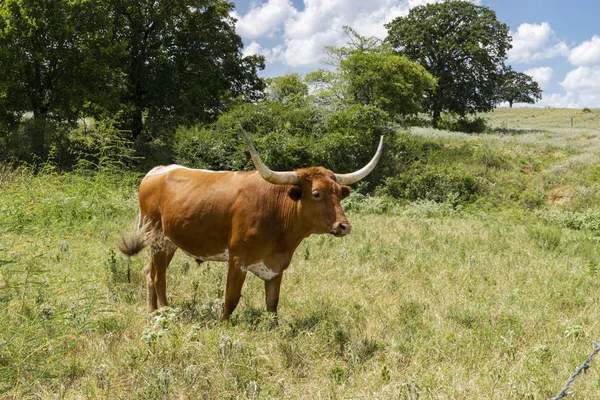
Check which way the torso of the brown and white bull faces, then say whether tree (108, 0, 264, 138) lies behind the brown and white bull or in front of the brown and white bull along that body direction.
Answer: behind

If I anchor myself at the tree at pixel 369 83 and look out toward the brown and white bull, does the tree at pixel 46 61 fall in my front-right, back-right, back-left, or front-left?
front-right

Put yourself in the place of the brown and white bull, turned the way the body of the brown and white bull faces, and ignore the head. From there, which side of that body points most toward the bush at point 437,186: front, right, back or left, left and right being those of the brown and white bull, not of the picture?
left

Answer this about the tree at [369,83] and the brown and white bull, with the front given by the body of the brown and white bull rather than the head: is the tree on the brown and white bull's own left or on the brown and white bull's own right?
on the brown and white bull's own left

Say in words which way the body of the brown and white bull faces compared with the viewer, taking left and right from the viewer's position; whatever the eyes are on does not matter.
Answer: facing the viewer and to the right of the viewer

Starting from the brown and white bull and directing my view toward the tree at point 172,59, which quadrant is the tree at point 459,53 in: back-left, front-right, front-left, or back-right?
front-right

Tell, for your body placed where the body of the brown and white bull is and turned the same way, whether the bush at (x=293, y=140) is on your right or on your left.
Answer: on your left

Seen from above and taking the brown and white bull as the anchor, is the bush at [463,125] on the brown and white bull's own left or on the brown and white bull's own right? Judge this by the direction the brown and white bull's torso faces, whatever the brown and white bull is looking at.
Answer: on the brown and white bull's own left
